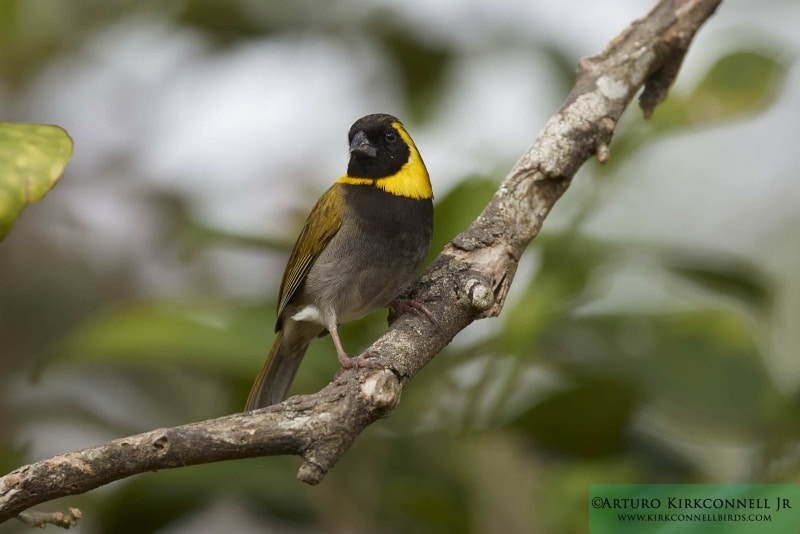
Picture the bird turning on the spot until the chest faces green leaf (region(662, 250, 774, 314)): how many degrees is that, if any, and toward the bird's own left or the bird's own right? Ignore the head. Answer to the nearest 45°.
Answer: approximately 135° to the bird's own left

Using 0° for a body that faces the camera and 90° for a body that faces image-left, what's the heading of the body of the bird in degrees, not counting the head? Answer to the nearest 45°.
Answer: approximately 315°

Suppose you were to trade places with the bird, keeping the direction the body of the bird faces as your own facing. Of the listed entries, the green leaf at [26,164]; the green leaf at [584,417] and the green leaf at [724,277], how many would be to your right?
1

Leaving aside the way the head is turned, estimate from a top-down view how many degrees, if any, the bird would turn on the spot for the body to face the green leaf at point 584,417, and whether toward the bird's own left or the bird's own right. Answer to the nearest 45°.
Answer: approximately 135° to the bird's own left

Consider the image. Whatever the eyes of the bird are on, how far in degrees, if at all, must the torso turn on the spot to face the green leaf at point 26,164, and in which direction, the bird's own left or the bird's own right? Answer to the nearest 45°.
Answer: approximately 90° to the bird's own right
